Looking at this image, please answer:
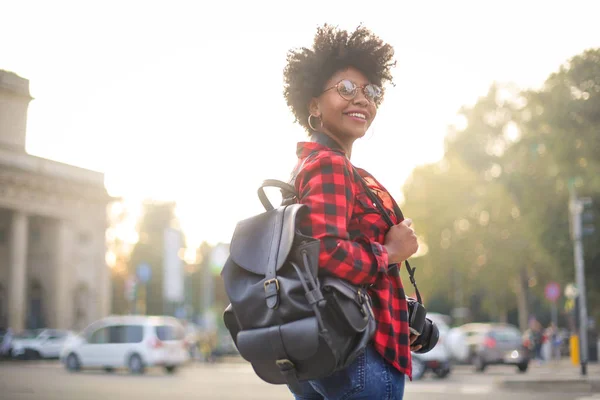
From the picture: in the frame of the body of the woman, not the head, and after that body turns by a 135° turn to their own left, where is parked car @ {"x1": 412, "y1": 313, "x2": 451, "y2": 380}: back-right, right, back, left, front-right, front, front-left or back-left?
front-right

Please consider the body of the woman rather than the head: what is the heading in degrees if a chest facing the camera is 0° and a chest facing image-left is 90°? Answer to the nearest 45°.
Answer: approximately 270°

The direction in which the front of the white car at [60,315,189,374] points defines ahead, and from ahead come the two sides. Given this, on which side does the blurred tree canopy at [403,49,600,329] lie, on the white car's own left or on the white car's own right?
on the white car's own right

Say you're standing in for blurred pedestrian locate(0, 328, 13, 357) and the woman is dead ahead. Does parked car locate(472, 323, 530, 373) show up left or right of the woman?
left

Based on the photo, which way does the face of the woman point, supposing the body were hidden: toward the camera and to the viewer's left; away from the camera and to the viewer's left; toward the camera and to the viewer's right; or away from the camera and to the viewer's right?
toward the camera and to the viewer's right

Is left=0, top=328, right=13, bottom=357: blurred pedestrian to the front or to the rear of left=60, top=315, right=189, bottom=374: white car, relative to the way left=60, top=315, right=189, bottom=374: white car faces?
to the front

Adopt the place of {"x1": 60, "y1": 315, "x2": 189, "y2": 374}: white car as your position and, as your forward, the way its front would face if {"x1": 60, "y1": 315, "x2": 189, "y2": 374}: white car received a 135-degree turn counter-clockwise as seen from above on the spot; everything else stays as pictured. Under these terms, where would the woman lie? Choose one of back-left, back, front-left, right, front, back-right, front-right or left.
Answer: front

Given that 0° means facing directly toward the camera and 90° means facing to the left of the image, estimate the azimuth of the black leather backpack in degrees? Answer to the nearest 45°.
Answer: approximately 45°

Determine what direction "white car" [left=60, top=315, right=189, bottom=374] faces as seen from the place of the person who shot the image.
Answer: facing away from the viewer and to the left of the viewer
